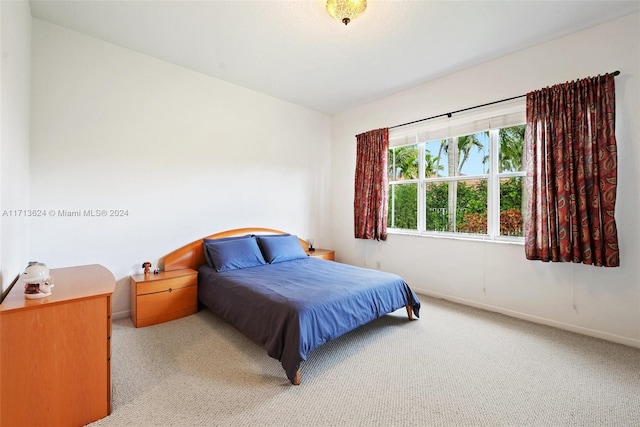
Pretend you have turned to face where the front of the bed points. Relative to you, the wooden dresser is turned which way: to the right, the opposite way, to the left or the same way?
to the left

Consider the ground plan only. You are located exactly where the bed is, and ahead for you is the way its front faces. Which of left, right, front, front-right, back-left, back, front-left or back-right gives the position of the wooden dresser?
right

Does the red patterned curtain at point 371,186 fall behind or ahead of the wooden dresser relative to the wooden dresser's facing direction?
ahead

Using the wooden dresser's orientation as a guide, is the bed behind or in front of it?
in front

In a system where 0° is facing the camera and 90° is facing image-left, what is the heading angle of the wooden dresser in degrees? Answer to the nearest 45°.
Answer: approximately 270°

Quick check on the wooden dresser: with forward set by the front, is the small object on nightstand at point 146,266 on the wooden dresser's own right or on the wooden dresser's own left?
on the wooden dresser's own left

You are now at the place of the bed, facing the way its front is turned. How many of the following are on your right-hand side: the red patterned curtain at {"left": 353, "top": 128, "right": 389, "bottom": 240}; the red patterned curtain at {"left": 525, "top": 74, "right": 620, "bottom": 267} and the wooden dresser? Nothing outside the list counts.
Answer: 1

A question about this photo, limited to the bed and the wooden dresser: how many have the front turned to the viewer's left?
0
